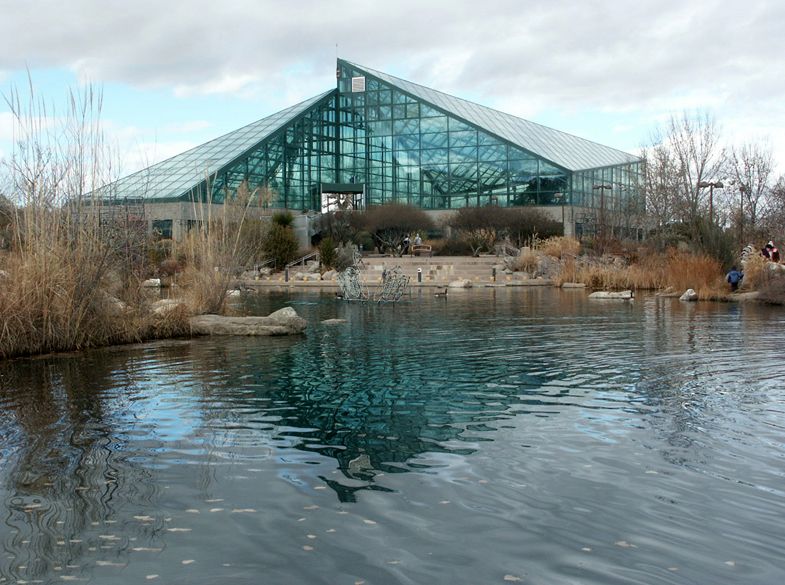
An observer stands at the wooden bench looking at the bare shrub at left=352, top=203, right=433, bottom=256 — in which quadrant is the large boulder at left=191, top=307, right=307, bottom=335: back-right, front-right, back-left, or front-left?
back-left

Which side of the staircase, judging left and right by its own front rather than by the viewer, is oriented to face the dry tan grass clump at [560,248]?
left

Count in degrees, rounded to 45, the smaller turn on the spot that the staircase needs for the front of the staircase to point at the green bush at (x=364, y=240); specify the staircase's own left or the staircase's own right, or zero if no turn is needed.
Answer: approximately 135° to the staircase's own right

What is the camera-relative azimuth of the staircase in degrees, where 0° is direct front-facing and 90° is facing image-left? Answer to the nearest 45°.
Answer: approximately 0°

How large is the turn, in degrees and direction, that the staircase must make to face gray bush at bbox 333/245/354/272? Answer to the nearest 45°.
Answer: approximately 90° to its right

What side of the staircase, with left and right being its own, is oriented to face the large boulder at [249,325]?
front

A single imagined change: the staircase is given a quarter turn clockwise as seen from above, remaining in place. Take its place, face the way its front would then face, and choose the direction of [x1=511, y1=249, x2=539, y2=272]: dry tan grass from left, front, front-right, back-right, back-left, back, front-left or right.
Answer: back

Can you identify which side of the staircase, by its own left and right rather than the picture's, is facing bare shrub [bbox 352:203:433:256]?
back

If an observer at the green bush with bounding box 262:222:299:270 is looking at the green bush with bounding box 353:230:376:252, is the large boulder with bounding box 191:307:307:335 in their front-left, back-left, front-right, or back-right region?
back-right

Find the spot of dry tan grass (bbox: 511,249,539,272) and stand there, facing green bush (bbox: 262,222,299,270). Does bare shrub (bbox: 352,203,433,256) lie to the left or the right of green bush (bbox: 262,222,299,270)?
right

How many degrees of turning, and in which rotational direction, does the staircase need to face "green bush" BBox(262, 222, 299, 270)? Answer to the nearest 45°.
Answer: approximately 90° to its right

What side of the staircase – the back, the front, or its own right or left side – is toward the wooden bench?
back
